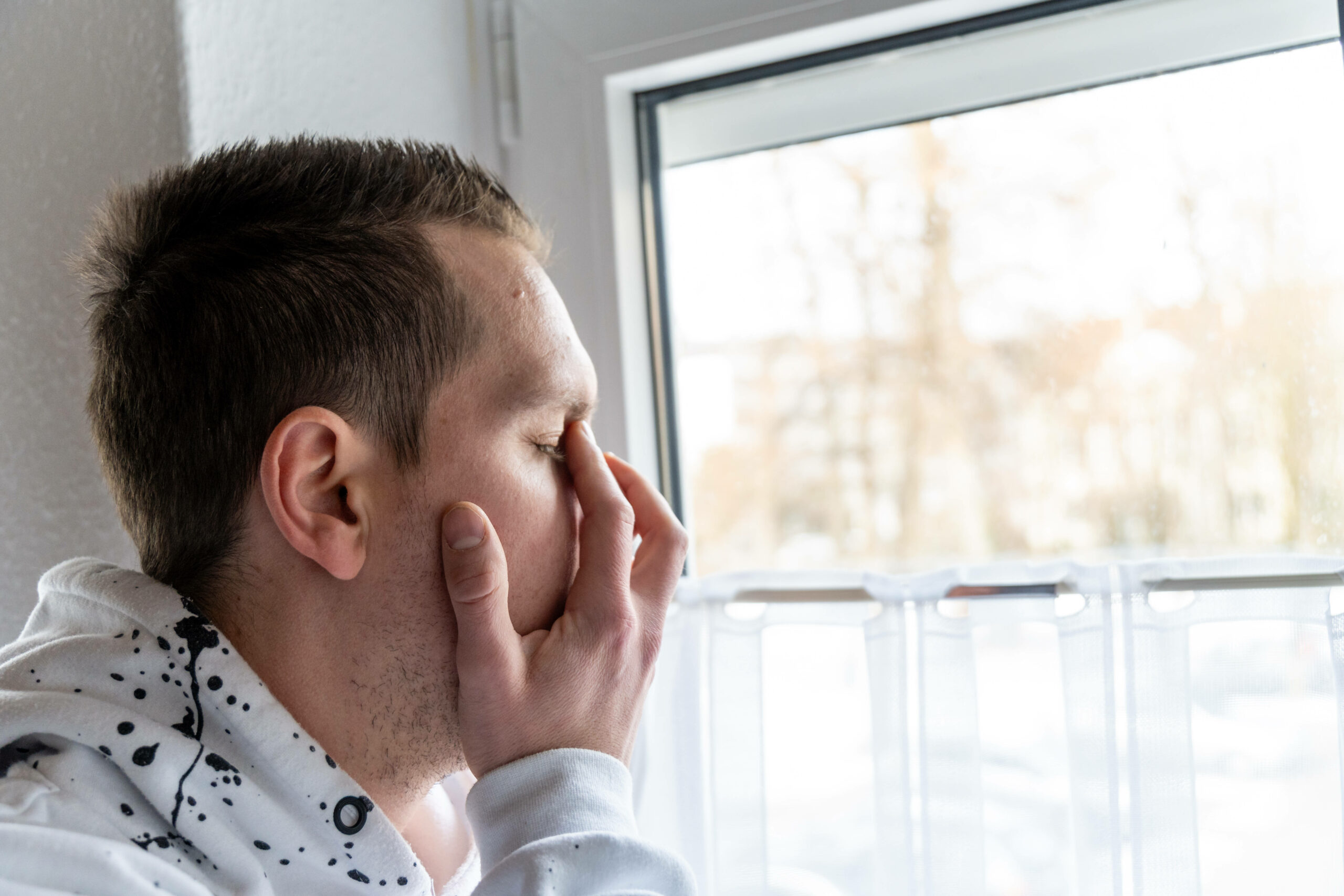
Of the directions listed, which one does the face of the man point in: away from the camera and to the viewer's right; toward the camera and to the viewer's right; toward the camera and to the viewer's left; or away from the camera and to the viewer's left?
away from the camera and to the viewer's right

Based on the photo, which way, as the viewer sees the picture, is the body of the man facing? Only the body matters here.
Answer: to the viewer's right
